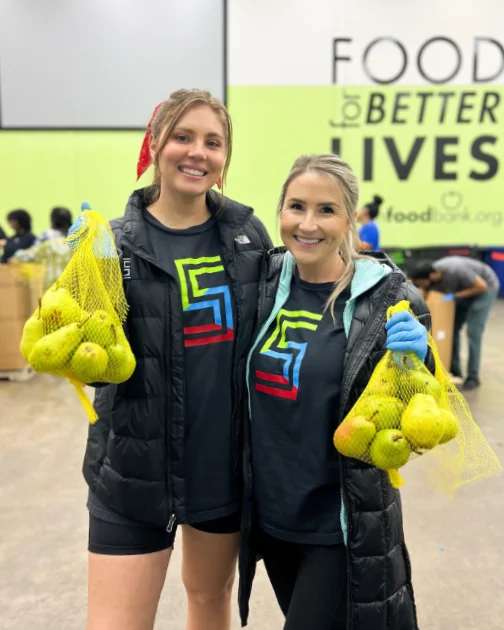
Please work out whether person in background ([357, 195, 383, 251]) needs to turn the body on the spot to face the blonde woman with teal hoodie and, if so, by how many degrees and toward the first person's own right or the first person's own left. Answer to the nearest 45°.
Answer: approximately 90° to the first person's own left

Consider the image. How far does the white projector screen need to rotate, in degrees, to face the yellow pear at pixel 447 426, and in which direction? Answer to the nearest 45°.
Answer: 0° — it already faces it

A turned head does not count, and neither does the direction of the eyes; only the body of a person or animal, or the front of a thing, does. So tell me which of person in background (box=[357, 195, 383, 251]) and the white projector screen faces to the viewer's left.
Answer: the person in background

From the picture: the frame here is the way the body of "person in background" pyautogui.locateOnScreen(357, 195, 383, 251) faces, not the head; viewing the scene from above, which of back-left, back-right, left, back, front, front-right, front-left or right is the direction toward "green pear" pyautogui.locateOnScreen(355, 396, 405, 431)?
left

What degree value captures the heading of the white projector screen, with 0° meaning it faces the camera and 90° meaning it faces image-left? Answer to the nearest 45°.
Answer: approximately 0°

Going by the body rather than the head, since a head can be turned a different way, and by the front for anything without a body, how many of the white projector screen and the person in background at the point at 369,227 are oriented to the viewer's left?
1

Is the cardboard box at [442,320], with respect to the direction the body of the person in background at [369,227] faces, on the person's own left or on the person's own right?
on the person's own left

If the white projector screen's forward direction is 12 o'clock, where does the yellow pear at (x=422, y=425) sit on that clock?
The yellow pear is roughly at 12 o'clock from the white projector screen.

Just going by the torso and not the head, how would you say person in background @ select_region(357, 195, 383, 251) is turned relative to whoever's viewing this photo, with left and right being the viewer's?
facing to the left of the viewer

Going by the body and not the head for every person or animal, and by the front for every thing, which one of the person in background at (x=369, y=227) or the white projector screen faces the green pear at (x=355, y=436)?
the white projector screen

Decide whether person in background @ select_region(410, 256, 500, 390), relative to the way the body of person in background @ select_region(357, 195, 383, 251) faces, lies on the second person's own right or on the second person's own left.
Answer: on the second person's own left

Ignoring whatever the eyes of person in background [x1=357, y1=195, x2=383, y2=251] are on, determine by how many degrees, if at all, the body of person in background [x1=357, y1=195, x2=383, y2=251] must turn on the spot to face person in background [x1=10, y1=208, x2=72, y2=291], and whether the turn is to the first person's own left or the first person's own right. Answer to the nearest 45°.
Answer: approximately 45° to the first person's own left

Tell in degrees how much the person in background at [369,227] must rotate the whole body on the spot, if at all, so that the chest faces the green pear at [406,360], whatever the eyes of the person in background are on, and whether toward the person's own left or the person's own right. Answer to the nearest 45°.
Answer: approximately 90° to the person's own left
